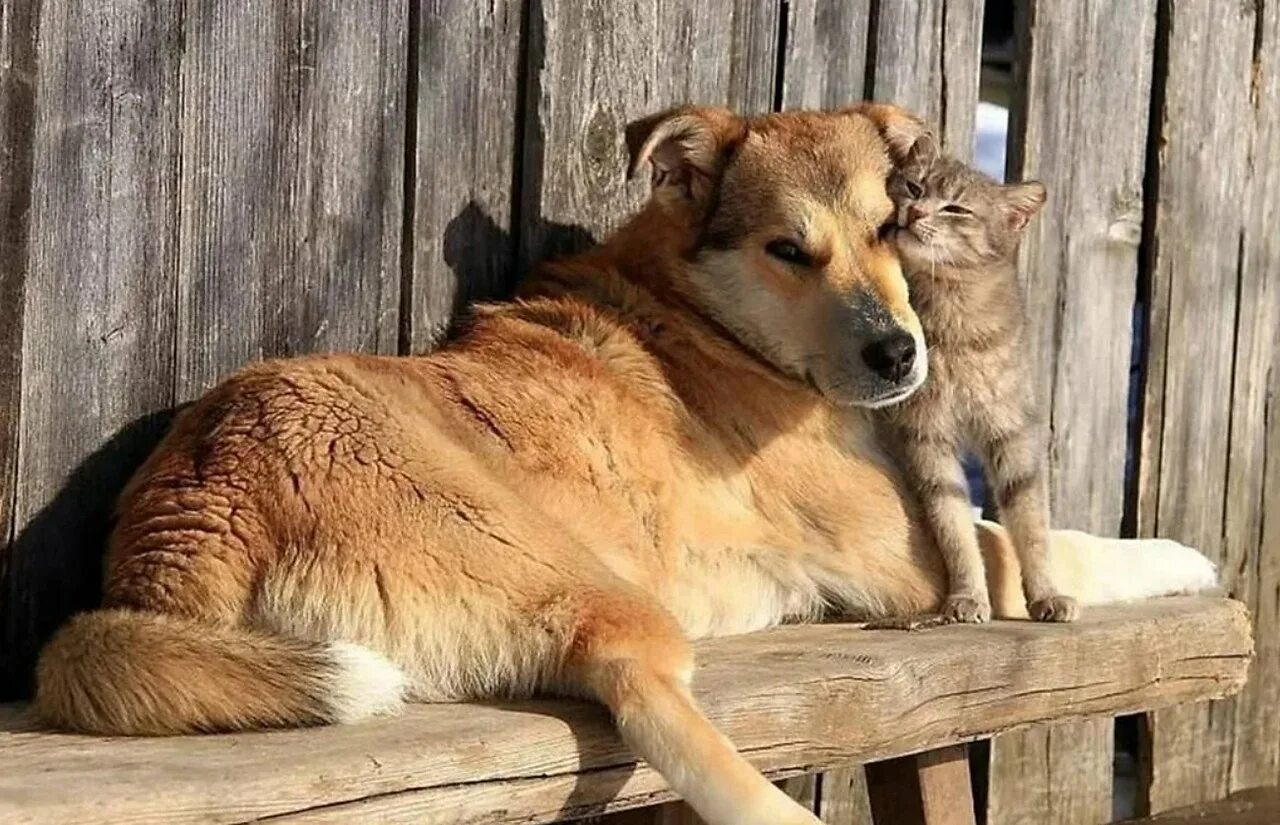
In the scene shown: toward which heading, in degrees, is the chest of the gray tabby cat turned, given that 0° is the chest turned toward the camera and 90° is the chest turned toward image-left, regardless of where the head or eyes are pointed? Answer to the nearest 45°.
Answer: approximately 0°
